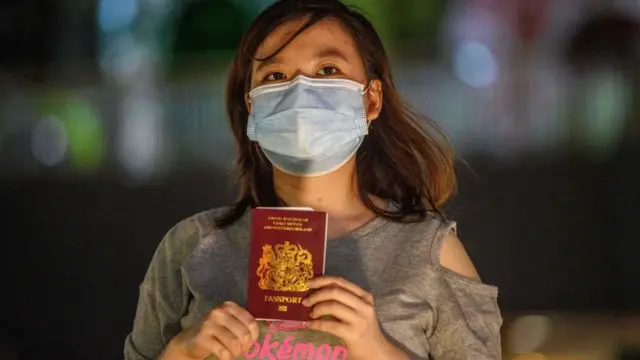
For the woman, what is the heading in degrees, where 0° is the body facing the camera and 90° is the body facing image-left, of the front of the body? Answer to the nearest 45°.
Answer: approximately 0°
